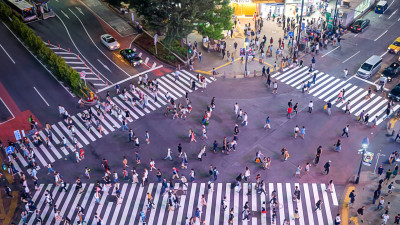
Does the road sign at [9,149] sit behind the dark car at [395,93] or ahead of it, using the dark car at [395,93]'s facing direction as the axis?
ahead

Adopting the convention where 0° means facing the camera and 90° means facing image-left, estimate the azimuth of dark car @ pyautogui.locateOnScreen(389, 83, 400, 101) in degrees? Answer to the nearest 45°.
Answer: approximately 45°

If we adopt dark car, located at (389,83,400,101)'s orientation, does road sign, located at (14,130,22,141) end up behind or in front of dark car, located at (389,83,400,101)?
in front
